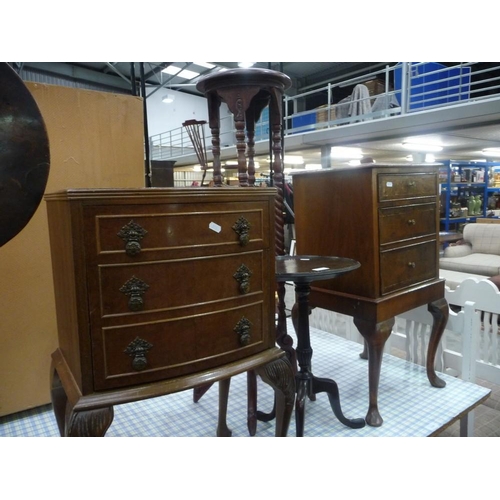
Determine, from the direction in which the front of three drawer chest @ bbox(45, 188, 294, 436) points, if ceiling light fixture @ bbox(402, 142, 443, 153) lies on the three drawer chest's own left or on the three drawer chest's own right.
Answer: on the three drawer chest's own left

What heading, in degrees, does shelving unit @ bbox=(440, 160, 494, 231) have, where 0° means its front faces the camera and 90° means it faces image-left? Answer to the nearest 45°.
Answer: approximately 0°

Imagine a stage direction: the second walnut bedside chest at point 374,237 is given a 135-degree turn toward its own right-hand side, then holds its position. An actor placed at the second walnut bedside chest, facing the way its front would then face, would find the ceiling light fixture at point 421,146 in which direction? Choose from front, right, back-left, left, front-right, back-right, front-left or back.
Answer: right

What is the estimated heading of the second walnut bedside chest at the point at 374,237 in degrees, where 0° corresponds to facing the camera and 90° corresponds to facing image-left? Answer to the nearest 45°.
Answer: approximately 315°

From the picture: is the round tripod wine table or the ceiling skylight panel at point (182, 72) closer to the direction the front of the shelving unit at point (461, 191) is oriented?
the round tripod wine table

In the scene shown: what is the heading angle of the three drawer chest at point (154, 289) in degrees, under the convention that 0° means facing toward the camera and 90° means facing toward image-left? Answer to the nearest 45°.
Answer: approximately 315°

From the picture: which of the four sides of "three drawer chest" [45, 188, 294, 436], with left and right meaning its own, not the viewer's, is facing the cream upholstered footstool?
left
